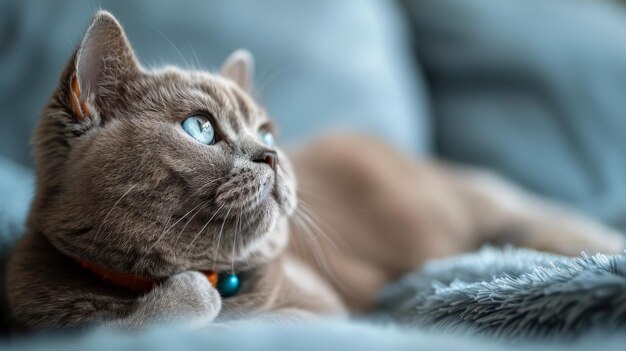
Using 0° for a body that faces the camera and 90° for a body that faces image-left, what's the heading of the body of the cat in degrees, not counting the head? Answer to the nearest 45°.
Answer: approximately 45°

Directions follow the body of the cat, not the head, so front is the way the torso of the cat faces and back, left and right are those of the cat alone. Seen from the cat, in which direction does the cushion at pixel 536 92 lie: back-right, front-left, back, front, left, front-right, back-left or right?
back

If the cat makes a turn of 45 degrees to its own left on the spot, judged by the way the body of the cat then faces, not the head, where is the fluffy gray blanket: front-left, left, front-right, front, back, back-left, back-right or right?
left
